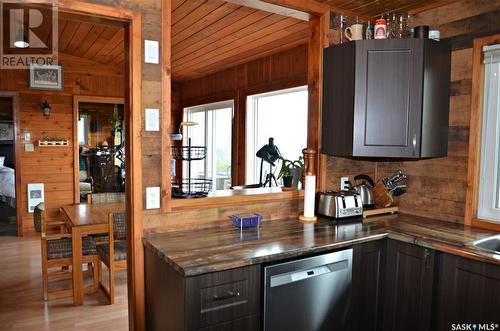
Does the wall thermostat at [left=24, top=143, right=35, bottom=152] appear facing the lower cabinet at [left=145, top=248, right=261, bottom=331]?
yes

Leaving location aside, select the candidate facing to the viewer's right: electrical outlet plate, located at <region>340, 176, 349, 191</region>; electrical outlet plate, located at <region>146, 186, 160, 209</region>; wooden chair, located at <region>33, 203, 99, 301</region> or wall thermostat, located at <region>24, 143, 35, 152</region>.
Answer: the wooden chair

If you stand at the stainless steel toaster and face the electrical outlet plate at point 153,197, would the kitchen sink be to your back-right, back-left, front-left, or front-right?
back-left

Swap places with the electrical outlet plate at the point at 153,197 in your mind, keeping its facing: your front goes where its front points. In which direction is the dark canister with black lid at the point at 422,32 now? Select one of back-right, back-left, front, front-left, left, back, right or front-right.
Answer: left

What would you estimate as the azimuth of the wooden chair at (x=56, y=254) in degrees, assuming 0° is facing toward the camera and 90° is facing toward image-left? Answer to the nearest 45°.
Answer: approximately 270°

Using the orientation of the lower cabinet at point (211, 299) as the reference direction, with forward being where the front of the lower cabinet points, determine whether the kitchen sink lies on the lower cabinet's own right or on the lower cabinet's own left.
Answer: on the lower cabinet's own left

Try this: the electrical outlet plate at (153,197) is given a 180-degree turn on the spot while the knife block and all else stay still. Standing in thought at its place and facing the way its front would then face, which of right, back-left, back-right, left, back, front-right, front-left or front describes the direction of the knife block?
right

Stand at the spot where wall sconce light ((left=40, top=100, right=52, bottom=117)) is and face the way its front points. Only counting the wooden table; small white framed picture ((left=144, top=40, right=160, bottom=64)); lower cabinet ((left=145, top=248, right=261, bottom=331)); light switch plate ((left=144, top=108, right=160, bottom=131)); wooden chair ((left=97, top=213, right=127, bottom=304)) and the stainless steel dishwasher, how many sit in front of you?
6

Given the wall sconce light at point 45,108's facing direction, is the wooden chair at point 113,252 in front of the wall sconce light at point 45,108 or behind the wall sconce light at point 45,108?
in front

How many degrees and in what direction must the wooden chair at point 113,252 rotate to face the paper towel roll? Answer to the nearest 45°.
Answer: approximately 180°
